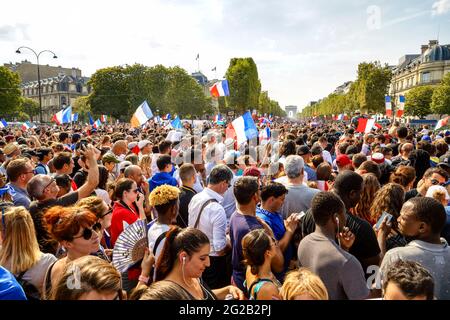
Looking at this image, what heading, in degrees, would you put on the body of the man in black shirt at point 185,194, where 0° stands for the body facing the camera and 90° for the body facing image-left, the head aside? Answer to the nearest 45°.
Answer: approximately 225°

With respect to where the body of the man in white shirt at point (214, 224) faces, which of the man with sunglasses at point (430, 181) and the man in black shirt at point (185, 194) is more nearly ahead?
the man with sunglasses

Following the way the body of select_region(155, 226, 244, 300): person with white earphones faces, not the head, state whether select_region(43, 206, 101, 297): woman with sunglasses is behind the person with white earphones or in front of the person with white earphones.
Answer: behind

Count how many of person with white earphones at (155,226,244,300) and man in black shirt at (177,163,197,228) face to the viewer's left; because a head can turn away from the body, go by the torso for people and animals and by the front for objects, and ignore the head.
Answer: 0

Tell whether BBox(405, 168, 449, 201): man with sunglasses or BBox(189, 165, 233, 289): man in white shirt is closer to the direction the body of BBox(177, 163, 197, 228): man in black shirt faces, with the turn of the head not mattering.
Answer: the man with sunglasses

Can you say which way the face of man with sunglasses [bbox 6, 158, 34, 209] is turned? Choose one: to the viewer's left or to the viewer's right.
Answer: to the viewer's right

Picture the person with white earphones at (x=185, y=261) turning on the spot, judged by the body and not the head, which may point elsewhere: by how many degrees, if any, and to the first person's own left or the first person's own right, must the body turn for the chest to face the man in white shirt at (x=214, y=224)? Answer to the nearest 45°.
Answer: approximately 135° to the first person's own left

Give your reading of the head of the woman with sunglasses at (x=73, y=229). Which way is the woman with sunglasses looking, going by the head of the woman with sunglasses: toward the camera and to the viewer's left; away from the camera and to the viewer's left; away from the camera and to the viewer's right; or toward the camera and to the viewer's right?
toward the camera and to the viewer's right
